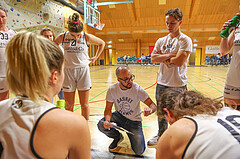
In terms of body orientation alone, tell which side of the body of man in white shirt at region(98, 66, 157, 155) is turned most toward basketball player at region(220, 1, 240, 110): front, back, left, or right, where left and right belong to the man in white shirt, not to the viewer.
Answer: left

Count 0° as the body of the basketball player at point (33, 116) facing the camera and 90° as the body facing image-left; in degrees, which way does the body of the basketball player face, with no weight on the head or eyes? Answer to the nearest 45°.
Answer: approximately 225°

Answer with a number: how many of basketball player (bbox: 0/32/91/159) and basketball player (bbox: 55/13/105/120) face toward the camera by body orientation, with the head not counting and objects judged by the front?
1

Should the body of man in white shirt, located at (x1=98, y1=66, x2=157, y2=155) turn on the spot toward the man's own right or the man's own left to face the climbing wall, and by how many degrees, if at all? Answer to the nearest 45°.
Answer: approximately 135° to the man's own right

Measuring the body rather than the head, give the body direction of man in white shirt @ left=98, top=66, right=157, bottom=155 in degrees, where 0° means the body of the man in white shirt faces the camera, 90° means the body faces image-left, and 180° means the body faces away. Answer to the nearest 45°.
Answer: approximately 0°

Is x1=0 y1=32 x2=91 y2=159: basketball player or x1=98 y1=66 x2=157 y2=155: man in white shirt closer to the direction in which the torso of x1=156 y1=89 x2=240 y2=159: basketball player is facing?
the man in white shirt

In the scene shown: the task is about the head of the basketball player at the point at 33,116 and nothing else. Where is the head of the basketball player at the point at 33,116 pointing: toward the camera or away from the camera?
away from the camera

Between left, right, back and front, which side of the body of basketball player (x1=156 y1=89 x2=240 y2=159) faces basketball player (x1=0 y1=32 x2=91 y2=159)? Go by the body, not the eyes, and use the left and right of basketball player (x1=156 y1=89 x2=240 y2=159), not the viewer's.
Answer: left

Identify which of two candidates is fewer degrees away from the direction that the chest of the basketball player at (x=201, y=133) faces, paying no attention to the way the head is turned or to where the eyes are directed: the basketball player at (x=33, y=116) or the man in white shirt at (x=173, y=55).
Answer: the man in white shirt

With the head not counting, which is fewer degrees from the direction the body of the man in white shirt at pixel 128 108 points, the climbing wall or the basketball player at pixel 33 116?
the basketball player
